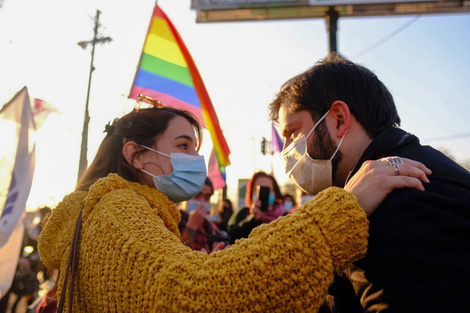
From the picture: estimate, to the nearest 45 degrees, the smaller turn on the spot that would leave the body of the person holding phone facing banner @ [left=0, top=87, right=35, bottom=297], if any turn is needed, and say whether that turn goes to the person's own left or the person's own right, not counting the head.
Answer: approximately 45° to the person's own right

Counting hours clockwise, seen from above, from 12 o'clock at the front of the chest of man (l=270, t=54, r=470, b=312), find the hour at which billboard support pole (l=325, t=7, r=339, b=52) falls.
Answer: The billboard support pole is roughly at 3 o'clock from the man.

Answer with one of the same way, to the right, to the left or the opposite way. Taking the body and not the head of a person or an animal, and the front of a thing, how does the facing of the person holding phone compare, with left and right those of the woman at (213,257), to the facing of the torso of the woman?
to the right

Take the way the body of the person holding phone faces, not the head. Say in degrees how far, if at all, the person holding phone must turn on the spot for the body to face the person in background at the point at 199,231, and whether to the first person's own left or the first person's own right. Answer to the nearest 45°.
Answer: approximately 45° to the first person's own right

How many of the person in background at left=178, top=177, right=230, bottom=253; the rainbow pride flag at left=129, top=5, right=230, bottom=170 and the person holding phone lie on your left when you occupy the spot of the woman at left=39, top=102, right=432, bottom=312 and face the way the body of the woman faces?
3

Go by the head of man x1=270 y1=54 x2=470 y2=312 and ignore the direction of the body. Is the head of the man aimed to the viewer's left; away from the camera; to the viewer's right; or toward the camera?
to the viewer's left

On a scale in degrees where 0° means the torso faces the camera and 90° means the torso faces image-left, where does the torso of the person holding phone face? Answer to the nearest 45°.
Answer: approximately 0°

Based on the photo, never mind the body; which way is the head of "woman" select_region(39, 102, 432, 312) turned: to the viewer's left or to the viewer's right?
to the viewer's right

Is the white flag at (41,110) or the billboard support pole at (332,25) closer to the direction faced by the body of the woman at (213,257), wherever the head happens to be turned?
the billboard support pole

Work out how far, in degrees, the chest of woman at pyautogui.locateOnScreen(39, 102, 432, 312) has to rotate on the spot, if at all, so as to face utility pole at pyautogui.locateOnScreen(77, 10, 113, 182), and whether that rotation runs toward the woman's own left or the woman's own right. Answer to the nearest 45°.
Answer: approximately 90° to the woman's own left

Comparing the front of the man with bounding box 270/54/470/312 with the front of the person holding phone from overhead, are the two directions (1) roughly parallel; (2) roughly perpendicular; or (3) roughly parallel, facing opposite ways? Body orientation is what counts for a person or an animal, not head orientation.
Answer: roughly perpendicular

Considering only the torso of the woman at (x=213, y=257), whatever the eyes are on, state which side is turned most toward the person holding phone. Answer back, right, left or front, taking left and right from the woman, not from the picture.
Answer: left

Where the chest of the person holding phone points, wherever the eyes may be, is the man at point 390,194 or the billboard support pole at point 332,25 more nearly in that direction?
the man

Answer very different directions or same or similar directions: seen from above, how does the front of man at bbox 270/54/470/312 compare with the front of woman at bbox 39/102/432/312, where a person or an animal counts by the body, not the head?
very different directions
